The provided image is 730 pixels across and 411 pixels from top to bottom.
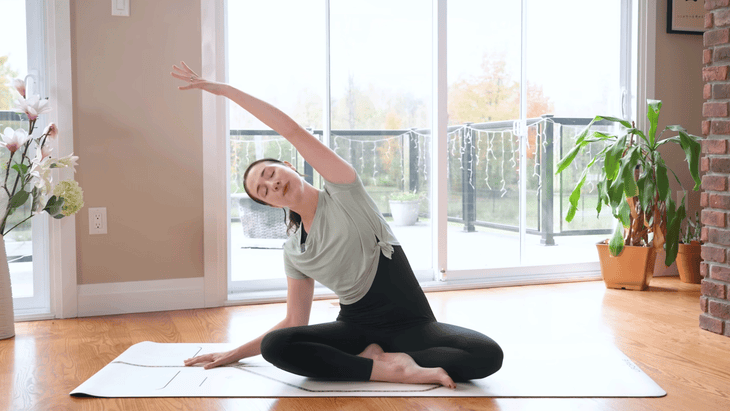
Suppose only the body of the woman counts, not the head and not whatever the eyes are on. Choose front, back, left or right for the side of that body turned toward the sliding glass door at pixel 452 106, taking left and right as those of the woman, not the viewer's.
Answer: back

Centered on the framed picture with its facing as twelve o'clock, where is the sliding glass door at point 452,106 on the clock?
The sliding glass door is roughly at 2 o'clock from the framed picture.

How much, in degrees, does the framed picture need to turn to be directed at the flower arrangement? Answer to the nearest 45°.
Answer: approximately 45° to its right

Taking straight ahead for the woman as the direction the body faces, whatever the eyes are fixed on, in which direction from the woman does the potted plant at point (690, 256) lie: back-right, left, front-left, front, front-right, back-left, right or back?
back-left

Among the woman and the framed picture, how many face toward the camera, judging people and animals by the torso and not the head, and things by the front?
2

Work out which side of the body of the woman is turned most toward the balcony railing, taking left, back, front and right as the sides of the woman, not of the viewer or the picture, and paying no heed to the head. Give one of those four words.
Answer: back

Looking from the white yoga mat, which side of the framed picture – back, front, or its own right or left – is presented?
front

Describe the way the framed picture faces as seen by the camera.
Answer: facing the viewer

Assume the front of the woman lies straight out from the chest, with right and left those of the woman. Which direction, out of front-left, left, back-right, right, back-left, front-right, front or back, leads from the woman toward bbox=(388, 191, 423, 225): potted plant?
back

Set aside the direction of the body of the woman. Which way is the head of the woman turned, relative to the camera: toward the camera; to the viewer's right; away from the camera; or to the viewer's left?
toward the camera

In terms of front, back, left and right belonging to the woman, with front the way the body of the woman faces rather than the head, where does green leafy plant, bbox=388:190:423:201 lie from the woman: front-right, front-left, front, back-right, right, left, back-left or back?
back

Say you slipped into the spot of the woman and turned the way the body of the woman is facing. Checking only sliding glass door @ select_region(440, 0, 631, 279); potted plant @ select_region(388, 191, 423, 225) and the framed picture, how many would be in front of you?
0

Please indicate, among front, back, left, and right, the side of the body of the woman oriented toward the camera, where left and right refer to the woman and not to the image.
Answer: front
